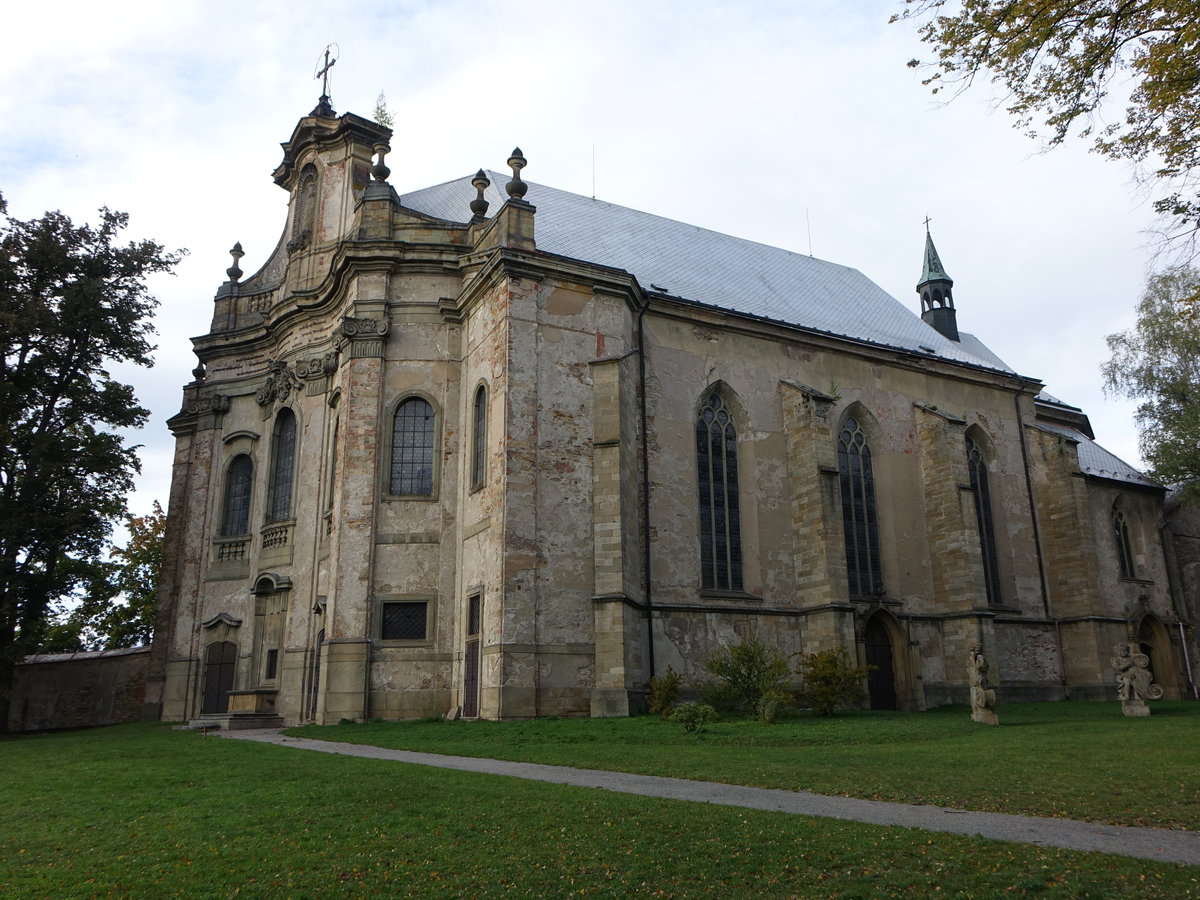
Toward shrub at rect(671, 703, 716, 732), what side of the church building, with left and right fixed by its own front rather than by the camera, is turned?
left

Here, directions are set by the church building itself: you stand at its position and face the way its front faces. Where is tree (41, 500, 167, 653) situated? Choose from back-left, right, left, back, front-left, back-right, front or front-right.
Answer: right

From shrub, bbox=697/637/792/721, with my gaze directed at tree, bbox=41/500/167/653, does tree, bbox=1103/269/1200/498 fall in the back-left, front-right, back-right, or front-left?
back-right

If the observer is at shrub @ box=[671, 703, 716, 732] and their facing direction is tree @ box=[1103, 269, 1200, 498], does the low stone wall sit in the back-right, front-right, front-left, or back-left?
back-left

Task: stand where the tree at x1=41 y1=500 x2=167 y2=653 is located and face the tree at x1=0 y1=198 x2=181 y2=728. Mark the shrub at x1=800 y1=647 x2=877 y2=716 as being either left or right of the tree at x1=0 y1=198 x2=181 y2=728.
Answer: left

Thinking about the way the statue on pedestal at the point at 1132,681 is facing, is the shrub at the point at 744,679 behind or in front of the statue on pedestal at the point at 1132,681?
in front

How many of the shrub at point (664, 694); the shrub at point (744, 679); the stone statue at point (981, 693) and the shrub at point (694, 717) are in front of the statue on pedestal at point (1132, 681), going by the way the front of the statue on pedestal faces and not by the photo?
4

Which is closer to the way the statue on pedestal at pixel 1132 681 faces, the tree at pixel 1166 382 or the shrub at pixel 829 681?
the shrub

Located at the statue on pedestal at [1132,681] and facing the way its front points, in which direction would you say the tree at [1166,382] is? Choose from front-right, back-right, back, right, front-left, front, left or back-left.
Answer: back-right

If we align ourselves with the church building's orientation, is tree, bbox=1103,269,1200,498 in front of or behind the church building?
behind

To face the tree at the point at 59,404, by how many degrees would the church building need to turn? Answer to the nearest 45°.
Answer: approximately 45° to its right
